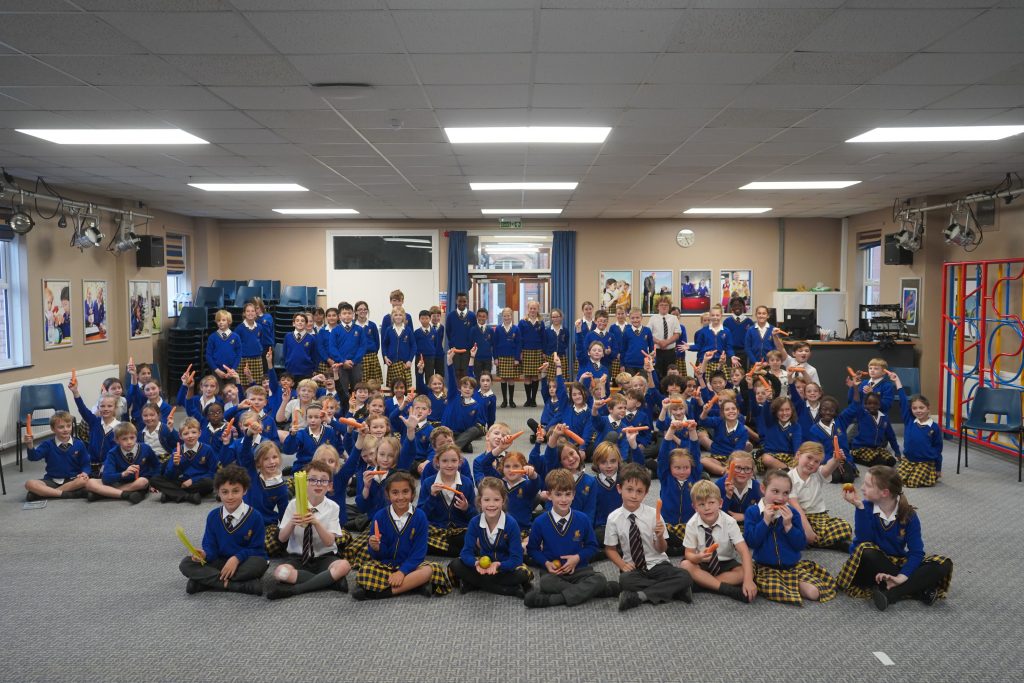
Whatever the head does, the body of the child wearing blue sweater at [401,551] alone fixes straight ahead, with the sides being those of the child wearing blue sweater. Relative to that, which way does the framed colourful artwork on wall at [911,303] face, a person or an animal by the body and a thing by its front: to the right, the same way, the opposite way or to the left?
to the right

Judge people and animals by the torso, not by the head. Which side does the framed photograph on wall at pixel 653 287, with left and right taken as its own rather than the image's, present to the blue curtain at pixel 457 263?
right

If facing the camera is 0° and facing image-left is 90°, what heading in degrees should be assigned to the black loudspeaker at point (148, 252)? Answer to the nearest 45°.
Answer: approximately 315°

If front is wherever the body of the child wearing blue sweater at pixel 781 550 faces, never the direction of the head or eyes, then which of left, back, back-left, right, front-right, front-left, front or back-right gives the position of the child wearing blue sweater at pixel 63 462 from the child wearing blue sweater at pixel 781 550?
right

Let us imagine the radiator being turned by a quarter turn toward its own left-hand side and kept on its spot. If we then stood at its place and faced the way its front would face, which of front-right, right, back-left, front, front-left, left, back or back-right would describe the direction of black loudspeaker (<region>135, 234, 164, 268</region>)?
front

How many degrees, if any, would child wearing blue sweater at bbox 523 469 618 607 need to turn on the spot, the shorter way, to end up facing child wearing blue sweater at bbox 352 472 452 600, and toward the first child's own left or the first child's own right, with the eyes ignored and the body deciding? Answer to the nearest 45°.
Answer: approximately 90° to the first child's own right

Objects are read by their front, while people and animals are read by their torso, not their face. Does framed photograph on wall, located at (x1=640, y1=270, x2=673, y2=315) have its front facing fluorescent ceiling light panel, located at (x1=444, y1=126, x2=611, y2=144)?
yes

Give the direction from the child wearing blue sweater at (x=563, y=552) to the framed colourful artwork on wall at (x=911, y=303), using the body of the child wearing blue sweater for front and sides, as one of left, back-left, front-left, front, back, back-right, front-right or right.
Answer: back-left

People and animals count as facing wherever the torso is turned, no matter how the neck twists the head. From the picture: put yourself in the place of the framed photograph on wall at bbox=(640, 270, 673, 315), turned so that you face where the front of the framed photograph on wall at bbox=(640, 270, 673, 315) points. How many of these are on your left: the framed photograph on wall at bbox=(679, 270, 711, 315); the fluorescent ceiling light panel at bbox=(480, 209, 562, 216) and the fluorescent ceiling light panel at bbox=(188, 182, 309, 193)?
1

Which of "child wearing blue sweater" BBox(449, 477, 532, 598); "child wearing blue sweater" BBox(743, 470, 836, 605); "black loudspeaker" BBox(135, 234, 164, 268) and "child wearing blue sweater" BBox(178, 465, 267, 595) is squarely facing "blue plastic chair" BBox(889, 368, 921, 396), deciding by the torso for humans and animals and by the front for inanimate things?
the black loudspeaker

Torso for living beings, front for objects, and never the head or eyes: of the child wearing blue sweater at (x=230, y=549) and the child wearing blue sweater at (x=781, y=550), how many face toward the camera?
2

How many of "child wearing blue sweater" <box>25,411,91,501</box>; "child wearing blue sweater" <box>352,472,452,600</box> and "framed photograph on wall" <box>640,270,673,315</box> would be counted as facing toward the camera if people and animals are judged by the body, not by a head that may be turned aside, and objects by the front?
3

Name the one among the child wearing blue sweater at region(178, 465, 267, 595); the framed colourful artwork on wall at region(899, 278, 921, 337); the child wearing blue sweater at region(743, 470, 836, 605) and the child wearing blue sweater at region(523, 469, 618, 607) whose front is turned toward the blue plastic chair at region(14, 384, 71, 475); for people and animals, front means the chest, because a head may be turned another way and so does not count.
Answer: the framed colourful artwork on wall
